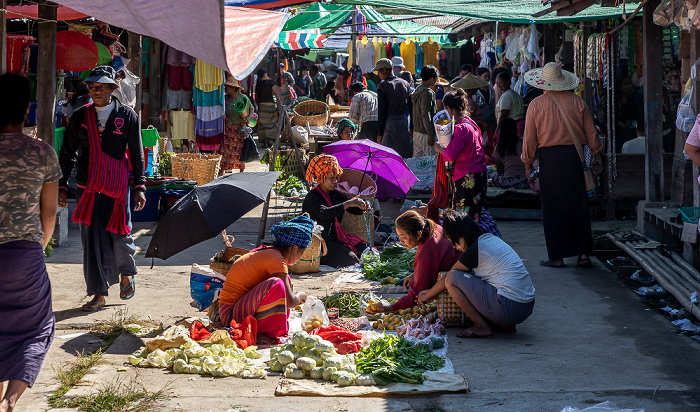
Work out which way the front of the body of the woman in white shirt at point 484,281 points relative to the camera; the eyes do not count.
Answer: to the viewer's left

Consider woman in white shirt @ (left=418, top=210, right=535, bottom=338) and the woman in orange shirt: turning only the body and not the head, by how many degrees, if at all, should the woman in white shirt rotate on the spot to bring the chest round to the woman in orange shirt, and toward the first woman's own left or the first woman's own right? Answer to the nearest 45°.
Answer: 0° — they already face them

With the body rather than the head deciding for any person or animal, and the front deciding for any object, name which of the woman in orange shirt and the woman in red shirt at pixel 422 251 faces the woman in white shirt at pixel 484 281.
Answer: the woman in orange shirt

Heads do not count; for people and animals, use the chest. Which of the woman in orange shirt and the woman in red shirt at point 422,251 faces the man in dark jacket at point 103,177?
the woman in red shirt

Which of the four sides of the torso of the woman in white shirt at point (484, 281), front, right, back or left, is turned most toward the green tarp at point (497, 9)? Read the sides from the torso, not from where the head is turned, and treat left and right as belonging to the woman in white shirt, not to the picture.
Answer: right

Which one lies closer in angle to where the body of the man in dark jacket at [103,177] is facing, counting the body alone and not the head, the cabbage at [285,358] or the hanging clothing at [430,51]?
the cabbage

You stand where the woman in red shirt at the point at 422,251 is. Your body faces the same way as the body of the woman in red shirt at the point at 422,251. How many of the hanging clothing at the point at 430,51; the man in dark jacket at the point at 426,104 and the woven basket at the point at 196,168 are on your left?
0

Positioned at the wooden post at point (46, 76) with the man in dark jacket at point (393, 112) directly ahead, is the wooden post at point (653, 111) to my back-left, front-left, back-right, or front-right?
front-right

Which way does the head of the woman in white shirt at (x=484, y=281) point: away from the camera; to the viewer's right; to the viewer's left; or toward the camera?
to the viewer's left

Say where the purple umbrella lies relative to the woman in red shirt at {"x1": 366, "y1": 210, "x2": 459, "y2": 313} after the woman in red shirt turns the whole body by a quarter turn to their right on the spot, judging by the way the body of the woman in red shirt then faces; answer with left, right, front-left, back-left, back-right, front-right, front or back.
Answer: front

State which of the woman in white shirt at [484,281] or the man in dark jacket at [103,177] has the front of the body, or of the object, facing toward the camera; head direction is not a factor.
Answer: the man in dark jacket

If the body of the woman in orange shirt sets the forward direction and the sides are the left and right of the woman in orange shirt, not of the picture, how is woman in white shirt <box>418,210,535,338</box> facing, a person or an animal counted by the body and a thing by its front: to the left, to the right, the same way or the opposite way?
the opposite way

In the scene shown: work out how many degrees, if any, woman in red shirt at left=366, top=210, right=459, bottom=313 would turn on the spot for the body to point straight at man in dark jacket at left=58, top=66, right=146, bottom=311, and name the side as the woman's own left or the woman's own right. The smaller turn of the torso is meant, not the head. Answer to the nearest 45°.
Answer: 0° — they already face them

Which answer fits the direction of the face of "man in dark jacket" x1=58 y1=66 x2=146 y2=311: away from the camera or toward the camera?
toward the camera

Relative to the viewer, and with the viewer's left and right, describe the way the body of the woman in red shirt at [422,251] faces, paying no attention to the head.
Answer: facing to the left of the viewer
